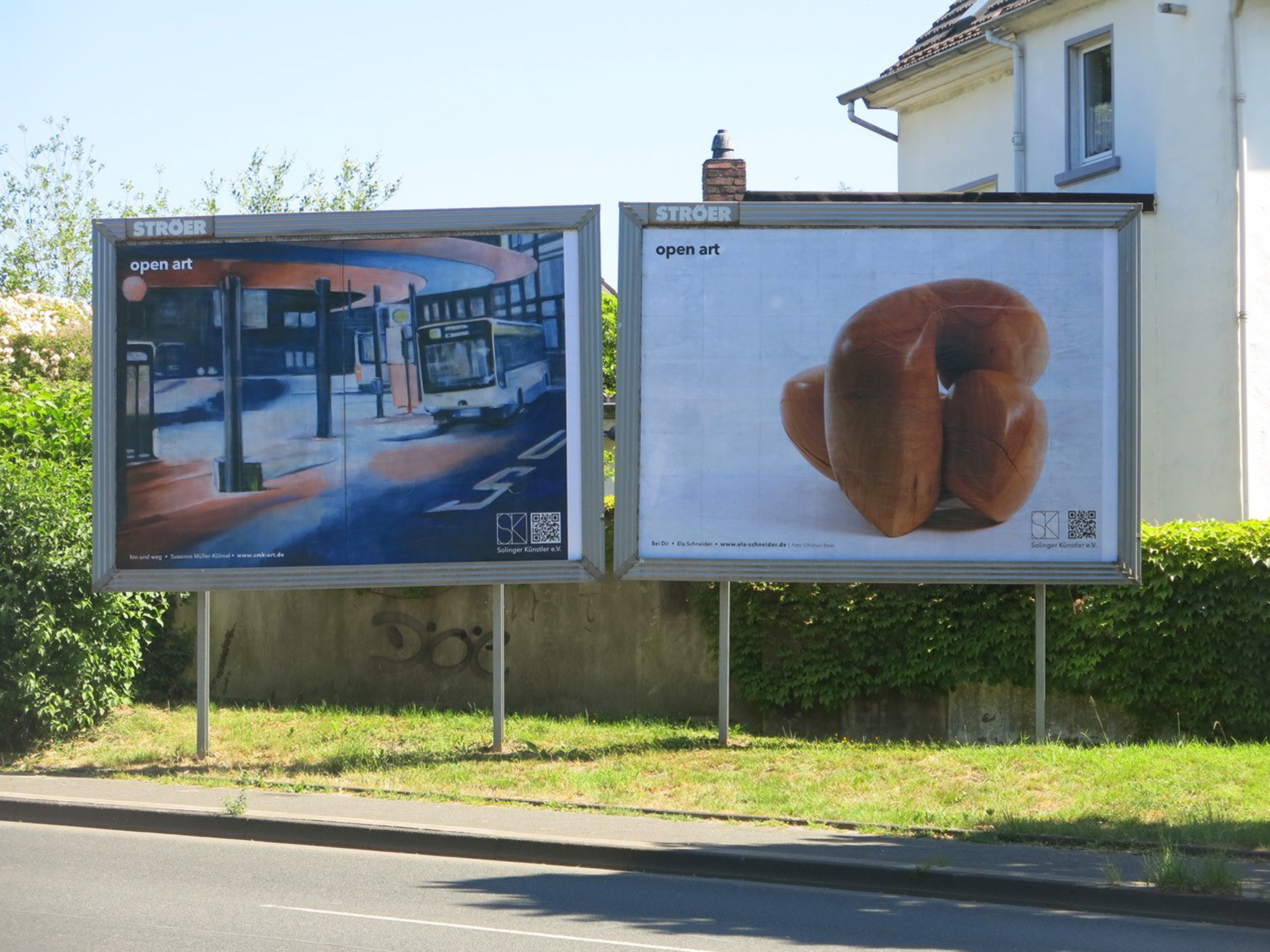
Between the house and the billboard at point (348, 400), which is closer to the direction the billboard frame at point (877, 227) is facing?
the billboard

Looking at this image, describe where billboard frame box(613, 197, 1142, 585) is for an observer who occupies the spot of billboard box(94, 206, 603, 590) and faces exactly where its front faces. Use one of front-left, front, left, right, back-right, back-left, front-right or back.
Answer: left

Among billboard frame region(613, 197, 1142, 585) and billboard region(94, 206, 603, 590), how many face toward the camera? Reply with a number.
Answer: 2

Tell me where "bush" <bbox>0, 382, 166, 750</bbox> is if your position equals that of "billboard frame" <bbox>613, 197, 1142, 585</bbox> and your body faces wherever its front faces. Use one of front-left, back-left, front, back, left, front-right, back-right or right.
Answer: right

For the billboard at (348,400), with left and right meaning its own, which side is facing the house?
left

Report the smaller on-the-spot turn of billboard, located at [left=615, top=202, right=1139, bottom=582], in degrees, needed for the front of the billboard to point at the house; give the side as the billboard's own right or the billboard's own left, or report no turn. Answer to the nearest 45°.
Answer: approximately 135° to the billboard's own left

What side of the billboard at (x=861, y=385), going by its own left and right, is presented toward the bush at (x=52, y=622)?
right

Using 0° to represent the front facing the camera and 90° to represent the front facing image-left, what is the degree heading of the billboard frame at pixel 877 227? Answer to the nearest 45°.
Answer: approximately 0°

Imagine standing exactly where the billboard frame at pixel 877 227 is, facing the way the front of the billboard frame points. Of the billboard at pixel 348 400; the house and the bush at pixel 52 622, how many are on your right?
2

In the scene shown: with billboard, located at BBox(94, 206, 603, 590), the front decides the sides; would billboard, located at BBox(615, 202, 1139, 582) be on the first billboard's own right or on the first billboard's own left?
on the first billboard's own left

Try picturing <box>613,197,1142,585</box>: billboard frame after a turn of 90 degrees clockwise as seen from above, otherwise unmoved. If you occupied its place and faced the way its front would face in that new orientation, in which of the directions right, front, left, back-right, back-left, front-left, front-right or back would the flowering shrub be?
front-right

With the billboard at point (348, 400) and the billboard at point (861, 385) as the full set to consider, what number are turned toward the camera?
2
